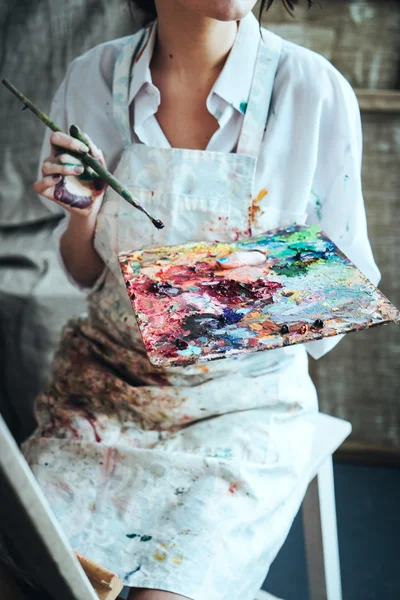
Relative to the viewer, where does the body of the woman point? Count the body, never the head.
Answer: toward the camera
